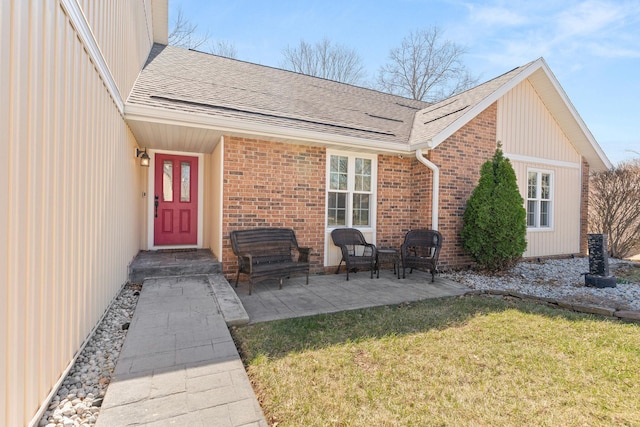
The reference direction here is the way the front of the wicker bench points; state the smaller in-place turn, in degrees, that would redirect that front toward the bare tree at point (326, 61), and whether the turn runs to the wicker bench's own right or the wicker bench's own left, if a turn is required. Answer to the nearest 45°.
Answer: approximately 135° to the wicker bench's own left

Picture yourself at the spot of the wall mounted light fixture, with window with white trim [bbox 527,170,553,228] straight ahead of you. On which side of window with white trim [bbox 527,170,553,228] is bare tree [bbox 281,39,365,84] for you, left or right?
left

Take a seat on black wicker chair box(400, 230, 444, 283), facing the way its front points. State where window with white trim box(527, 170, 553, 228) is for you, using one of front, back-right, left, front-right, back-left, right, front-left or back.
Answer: back

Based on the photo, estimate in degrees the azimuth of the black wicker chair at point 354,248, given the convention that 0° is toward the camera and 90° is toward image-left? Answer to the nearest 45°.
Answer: approximately 315°

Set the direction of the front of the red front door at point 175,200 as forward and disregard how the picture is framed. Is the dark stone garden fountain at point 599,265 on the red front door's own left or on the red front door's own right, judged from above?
on the red front door's own left

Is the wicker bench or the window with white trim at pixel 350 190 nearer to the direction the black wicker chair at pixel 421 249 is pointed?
the wicker bench

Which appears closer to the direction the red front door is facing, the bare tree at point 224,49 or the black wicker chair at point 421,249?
the black wicker chair

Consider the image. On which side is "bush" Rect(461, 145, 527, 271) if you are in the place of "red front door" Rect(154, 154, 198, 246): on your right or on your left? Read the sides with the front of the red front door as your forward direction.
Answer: on your left

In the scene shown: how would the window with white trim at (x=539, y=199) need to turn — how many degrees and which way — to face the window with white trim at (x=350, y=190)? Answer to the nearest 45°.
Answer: approximately 90° to its right

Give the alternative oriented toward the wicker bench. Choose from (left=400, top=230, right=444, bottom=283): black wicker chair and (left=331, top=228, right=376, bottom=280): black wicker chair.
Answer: (left=400, top=230, right=444, bottom=283): black wicker chair

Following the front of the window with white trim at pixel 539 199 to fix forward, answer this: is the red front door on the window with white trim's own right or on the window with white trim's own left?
on the window with white trim's own right

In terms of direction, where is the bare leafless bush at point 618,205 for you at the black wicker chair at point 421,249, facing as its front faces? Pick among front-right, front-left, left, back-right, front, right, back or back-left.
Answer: back
